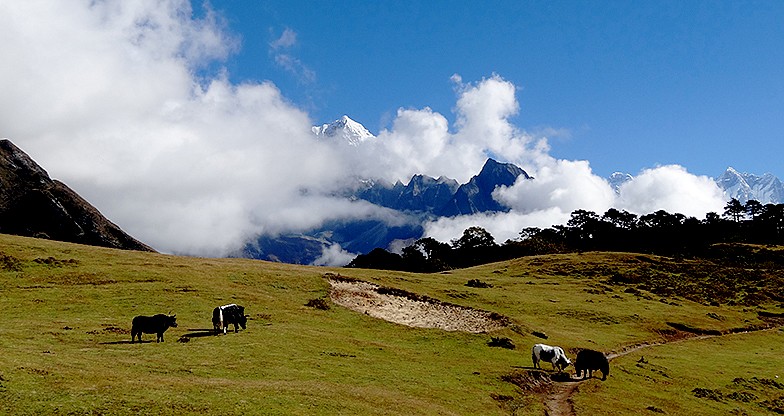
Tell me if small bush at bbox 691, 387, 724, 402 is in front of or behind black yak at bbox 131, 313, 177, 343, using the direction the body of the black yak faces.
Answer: in front

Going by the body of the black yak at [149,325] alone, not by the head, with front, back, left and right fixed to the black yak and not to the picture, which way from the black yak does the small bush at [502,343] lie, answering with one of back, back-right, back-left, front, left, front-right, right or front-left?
front

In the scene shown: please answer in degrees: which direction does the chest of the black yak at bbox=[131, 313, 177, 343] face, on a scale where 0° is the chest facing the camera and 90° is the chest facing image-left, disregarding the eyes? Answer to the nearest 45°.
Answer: approximately 270°

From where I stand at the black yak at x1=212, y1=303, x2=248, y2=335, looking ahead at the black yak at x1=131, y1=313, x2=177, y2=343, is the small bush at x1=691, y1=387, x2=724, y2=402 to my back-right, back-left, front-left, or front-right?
back-left

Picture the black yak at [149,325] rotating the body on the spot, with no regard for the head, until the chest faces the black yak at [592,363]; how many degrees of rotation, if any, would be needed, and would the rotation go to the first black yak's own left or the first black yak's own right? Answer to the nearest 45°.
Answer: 0° — it already faces it

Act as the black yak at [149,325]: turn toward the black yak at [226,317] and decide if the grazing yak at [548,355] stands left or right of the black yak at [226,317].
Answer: right

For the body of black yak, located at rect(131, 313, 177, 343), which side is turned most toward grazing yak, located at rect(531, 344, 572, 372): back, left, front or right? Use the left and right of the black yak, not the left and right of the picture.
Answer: front
